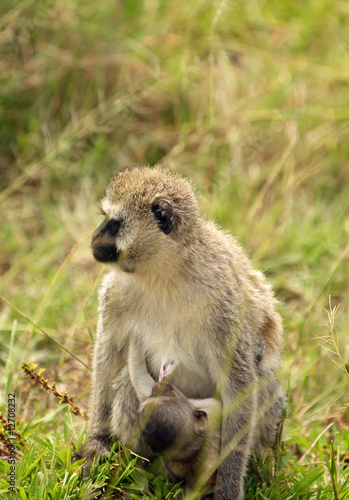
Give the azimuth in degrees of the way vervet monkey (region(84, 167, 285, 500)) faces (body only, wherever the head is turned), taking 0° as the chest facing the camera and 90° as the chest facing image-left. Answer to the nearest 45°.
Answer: approximately 45°
